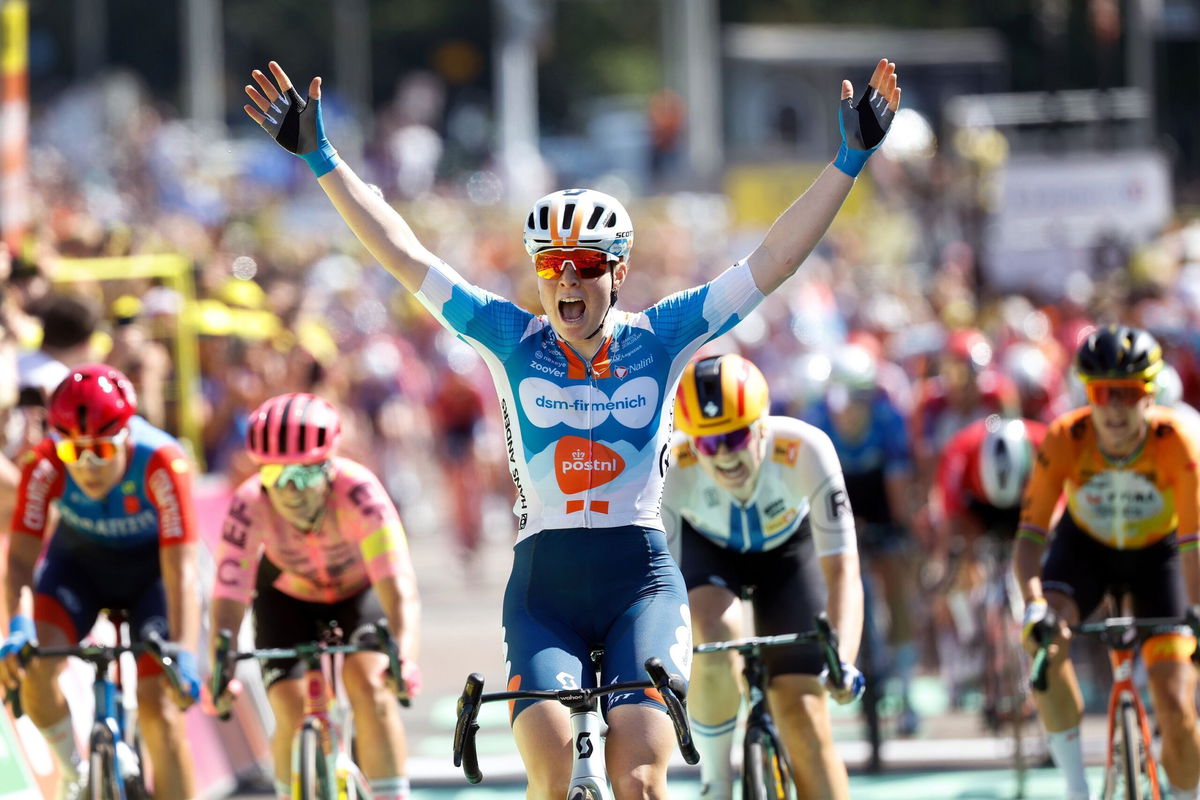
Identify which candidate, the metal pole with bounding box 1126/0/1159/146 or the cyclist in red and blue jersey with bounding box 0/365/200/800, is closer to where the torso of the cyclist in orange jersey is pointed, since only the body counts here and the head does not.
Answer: the cyclist in red and blue jersey

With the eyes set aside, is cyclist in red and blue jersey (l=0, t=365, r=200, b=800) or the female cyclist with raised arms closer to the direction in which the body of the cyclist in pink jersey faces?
the female cyclist with raised arms

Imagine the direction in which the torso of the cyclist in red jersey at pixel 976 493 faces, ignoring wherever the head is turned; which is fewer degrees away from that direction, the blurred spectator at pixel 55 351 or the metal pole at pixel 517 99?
the blurred spectator

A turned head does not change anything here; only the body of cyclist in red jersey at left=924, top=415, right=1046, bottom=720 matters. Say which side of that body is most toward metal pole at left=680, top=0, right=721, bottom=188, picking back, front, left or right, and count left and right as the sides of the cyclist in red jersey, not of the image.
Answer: back

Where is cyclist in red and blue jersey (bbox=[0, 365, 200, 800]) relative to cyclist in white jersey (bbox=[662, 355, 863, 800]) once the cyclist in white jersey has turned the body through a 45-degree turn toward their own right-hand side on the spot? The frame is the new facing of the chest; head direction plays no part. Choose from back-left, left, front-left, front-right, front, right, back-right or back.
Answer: front-right

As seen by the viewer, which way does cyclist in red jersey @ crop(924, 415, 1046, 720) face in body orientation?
toward the camera

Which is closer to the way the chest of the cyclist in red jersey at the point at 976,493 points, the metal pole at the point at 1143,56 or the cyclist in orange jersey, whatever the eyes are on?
the cyclist in orange jersey

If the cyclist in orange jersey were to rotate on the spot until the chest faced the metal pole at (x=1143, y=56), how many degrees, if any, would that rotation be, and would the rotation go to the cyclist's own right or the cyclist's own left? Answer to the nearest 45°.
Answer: approximately 180°

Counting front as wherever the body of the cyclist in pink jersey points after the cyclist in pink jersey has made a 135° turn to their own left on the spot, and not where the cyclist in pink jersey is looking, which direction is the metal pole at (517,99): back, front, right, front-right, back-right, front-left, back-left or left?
front-left

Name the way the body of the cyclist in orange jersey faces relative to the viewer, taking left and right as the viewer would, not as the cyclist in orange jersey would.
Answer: facing the viewer

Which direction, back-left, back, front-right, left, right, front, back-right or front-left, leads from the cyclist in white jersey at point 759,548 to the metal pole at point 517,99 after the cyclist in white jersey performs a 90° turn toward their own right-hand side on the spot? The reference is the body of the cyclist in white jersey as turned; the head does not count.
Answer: right

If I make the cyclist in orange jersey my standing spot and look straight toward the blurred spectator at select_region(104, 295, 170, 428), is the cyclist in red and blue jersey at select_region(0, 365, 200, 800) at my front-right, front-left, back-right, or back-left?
front-left

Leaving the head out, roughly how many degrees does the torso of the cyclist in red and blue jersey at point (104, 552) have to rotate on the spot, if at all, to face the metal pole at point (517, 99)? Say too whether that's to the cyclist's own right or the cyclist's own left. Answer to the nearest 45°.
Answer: approximately 180°

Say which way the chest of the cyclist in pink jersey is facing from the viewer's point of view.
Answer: toward the camera

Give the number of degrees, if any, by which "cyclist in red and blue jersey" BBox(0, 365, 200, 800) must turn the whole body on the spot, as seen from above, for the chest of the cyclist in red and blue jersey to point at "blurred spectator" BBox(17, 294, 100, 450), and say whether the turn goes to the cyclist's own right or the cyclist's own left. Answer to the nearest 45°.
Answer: approximately 180°

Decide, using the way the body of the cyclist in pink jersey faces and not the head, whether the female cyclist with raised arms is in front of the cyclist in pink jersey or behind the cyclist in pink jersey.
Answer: in front
